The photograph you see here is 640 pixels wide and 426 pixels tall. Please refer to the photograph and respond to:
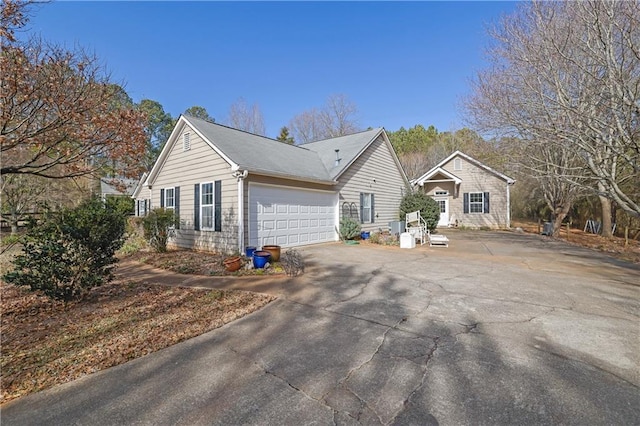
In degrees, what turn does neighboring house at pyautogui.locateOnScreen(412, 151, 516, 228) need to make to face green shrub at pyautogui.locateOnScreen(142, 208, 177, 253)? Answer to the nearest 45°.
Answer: approximately 45° to its right

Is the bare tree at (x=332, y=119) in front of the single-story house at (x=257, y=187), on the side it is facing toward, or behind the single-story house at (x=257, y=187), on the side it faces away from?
behind

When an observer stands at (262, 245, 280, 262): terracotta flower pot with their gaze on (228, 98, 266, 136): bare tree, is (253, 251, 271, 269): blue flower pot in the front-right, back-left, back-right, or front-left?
back-left

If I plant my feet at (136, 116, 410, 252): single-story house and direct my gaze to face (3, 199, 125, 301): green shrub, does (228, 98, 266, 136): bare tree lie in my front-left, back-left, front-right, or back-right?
back-right
